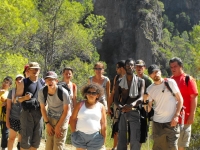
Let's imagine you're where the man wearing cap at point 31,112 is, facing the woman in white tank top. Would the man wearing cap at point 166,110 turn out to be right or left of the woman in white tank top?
left

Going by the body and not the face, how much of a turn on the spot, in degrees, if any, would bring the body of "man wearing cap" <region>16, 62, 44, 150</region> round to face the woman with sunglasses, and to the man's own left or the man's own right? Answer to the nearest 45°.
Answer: approximately 135° to the man's own left

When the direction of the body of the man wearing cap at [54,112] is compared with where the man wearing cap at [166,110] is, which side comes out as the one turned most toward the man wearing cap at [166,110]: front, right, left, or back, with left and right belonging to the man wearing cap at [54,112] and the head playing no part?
left

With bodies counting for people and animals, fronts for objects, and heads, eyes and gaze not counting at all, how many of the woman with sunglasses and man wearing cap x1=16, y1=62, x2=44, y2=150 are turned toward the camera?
2

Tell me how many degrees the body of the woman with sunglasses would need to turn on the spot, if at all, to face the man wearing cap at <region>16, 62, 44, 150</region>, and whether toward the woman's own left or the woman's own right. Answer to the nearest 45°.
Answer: approximately 45° to the woman's own right
